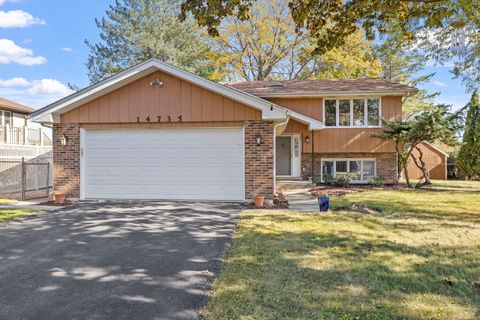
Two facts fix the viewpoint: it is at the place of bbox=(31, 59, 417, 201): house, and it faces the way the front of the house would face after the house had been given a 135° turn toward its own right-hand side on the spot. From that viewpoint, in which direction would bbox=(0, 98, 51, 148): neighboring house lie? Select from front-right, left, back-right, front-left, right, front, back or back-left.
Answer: front

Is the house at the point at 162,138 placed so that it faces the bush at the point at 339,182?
no

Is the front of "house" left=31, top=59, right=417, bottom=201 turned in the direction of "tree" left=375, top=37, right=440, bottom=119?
no

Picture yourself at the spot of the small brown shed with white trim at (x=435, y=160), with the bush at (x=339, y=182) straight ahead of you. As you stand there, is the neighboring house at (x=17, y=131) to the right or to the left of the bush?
right

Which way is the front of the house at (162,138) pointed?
toward the camera

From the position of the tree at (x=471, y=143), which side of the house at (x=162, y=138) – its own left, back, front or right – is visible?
left

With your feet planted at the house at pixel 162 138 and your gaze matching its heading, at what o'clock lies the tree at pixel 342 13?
The tree is roughly at 10 o'clock from the house.

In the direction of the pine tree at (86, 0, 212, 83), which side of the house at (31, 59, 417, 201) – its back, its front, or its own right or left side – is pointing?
back

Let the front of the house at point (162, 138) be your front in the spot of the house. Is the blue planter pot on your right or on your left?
on your left

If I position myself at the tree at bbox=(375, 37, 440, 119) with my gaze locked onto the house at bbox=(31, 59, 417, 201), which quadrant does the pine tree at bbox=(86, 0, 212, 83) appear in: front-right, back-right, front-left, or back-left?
front-right

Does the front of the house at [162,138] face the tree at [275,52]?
no
